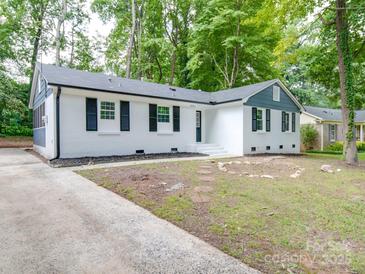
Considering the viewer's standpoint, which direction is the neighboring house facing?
facing the viewer and to the right of the viewer

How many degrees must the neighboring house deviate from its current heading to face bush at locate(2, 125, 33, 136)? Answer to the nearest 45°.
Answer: approximately 90° to its right
